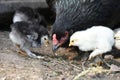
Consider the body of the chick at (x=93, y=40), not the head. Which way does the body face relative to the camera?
to the viewer's left

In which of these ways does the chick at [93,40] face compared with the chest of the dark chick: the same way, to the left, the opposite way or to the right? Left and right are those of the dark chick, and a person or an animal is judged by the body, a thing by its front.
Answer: the opposite way

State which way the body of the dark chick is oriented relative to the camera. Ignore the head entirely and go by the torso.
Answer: to the viewer's right

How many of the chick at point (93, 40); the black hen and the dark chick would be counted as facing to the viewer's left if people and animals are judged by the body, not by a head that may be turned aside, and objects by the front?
2

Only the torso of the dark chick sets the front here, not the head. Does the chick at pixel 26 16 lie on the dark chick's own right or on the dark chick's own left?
on the dark chick's own left

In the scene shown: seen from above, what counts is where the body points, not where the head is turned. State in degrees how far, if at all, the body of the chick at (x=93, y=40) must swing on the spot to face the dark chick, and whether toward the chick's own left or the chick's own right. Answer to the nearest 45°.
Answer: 0° — it already faces it

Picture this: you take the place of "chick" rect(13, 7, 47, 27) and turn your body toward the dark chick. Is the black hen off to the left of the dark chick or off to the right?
left

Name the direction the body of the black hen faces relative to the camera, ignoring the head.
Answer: to the viewer's left
